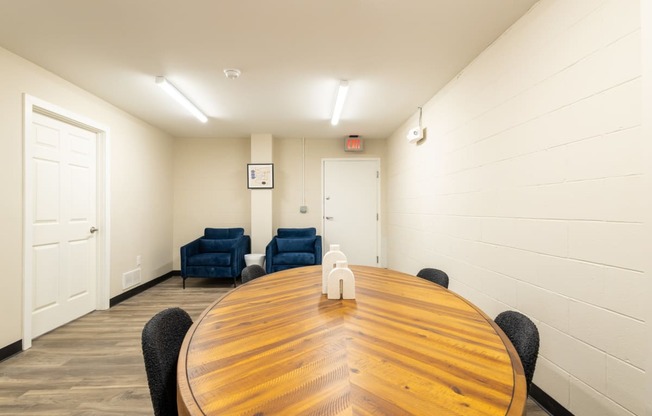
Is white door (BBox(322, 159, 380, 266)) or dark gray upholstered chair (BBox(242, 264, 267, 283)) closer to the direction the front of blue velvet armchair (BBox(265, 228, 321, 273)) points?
the dark gray upholstered chair

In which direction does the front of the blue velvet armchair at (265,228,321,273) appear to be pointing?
toward the camera

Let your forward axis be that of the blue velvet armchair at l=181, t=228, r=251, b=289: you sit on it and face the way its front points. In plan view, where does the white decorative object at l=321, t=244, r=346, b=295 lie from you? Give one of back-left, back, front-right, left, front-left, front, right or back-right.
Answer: front-left

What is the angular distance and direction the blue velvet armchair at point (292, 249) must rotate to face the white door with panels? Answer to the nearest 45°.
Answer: approximately 45° to its right

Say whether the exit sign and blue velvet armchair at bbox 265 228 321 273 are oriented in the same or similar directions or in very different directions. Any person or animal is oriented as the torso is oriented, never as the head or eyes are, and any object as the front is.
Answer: same or similar directions

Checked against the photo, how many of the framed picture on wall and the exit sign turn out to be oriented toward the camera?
2

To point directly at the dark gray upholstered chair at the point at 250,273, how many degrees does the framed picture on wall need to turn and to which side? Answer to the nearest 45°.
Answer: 0° — it already faces it

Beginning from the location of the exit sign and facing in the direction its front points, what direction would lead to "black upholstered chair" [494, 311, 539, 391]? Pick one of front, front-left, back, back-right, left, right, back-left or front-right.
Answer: front

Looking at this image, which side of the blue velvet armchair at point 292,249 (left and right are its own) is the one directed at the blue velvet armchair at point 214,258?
right

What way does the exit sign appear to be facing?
toward the camera

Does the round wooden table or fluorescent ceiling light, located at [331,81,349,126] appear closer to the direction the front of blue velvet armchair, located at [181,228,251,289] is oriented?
the round wooden table

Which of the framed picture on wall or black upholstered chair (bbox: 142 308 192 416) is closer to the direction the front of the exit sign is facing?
the black upholstered chair

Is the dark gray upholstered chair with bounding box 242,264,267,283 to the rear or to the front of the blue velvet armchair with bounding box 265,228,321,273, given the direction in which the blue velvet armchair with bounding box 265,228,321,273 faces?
to the front

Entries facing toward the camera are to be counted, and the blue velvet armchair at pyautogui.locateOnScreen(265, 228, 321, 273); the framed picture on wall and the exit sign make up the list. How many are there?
3

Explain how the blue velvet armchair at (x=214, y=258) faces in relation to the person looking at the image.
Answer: facing the viewer and to the left of the viewer

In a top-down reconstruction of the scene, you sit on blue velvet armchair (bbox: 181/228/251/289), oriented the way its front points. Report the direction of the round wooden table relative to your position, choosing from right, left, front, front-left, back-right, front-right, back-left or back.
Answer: front-left

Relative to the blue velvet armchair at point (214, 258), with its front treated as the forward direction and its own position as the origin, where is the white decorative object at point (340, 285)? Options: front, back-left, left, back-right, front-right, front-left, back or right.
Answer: front-left

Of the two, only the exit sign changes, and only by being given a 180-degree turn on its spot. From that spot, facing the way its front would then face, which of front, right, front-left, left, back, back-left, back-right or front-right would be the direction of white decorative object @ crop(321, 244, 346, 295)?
back

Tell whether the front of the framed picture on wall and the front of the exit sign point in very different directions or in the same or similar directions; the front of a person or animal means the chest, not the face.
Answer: same or similar directions

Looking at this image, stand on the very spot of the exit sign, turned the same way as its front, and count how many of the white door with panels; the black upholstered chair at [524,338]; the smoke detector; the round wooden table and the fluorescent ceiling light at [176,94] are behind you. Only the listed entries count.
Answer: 0
